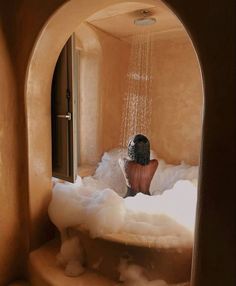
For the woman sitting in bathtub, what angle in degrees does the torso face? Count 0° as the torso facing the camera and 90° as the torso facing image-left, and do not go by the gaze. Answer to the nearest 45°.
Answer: approximately 180°

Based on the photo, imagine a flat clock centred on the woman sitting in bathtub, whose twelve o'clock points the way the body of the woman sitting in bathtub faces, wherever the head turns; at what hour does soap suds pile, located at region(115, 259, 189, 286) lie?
The soap suds pile is roughly at 6 o'clock from the woman sitting in bathtub.

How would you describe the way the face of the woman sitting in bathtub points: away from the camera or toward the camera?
away from the camera
